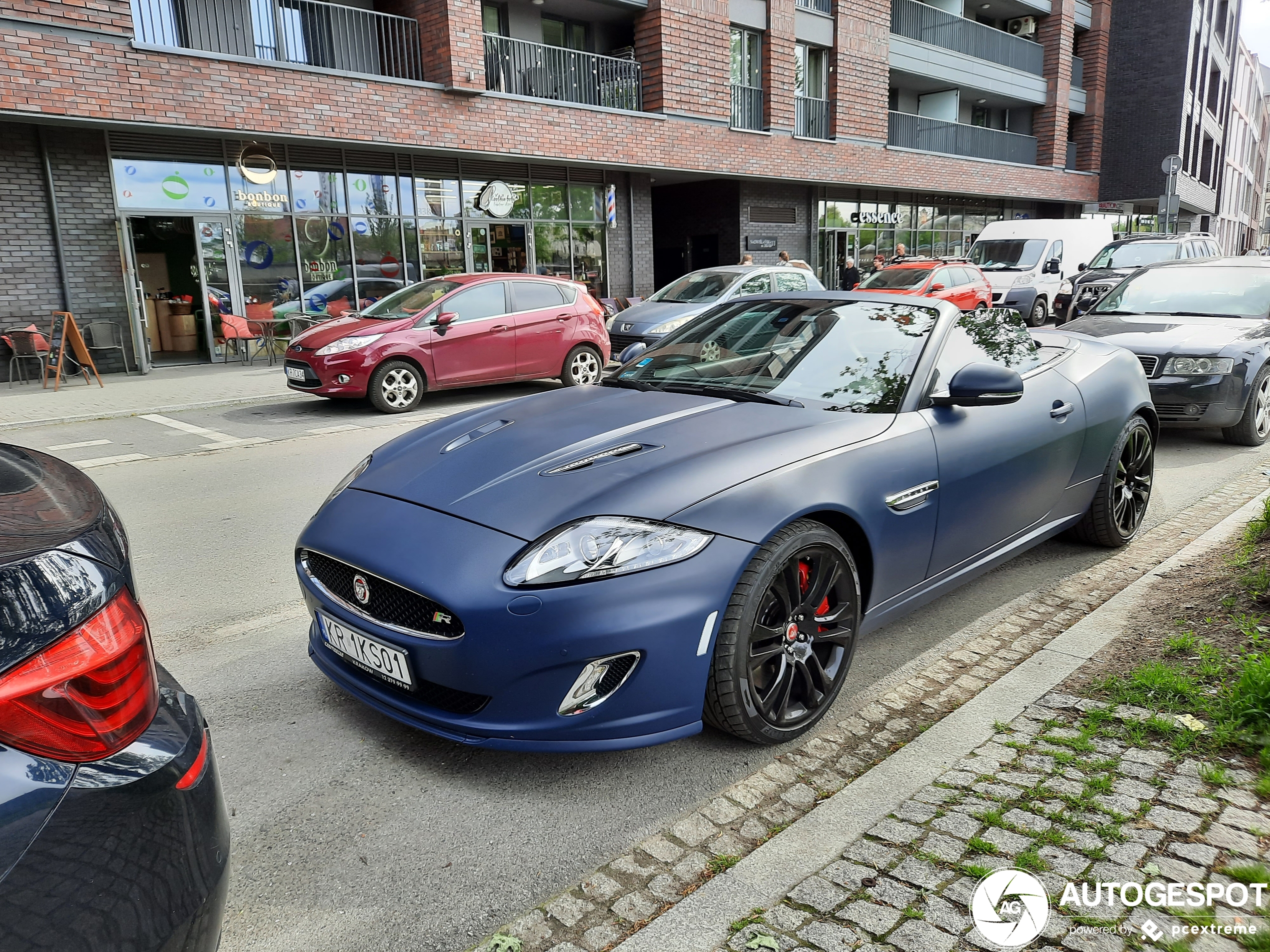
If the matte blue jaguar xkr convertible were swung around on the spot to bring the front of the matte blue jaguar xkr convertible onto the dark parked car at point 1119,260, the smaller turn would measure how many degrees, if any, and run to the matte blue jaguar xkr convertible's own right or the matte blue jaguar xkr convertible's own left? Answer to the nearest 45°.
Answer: approximately 180°

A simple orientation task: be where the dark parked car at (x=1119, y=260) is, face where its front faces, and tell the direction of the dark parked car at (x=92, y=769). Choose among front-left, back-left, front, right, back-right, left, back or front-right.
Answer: front-left

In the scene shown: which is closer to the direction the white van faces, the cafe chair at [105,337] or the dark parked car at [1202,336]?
the cafe chair

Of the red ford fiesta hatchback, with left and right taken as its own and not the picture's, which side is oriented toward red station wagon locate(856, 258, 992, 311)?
back

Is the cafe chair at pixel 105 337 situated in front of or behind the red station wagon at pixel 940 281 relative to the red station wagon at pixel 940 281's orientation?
in front

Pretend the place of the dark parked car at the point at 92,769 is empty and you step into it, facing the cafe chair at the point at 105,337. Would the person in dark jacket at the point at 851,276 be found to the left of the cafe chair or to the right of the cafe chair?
right

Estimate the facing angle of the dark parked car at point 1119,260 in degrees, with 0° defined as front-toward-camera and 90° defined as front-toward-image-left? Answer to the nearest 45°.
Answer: approximately 45°

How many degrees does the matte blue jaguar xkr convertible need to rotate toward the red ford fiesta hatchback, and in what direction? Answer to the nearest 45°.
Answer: approximately 135° to its right

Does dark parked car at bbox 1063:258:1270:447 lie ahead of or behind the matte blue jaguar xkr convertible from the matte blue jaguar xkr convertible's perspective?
behind

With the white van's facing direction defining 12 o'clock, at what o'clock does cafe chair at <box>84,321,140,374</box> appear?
The cafe chair is roughly at 12 o'clock from the white van.

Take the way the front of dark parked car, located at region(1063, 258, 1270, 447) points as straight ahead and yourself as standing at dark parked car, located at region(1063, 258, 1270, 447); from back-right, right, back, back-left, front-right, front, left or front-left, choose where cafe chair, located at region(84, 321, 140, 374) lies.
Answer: front-right
